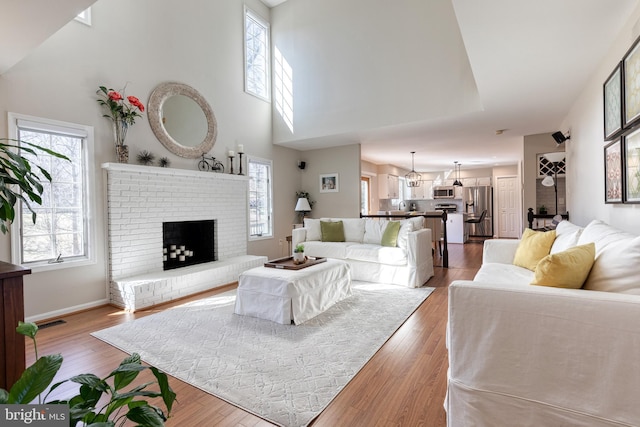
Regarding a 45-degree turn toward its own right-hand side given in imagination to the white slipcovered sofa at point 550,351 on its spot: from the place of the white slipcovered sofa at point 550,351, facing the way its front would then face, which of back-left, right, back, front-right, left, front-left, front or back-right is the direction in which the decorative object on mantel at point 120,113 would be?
front-left

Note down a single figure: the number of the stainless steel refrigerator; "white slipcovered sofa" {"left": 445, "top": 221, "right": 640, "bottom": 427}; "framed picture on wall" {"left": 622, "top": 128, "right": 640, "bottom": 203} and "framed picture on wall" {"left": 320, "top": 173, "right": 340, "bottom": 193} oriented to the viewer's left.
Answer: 2

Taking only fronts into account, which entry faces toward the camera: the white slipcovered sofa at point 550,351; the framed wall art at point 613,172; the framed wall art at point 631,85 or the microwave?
the microwave

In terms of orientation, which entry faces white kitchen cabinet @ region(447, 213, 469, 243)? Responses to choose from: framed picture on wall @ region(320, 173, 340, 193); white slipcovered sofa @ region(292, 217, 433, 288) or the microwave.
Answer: the microwave

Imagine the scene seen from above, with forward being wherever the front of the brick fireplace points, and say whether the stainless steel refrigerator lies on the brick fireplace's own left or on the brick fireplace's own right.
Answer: on the brick fireplace's own left

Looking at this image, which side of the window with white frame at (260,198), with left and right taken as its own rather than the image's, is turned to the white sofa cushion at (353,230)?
front

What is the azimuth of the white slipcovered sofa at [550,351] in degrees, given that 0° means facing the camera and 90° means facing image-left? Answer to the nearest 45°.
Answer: approximately 90°

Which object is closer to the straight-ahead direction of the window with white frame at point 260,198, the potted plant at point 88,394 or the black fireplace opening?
the potted plant

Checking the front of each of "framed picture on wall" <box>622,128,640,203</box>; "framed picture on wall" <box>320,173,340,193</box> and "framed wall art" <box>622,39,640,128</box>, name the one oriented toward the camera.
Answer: "framed picture on wall" <box>320,173,340,193</box>

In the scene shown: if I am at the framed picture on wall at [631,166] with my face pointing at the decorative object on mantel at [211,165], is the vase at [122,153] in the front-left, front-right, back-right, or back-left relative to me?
front-left

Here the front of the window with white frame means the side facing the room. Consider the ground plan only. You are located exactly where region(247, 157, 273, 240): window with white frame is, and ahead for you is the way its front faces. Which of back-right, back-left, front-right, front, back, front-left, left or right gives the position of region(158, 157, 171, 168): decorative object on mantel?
right

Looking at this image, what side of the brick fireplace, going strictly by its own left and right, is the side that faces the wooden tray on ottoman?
front

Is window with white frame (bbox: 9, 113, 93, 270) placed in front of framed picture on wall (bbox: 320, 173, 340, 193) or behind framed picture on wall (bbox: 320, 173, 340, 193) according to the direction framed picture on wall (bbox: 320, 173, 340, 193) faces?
in front

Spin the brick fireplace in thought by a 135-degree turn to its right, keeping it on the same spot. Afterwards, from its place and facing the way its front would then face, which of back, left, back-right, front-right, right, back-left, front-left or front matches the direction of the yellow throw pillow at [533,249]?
back-left

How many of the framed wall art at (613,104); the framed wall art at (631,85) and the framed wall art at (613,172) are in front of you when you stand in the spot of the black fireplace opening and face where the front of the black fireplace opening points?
3

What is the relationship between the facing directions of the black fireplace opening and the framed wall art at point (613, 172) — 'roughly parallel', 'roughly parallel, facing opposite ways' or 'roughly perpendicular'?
roughly parallel, facing opposite ways

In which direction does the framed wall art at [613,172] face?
to the viewer's left

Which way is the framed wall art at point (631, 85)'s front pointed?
to the viewer's left

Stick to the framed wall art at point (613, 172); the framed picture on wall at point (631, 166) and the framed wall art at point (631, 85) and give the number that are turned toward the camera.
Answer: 0

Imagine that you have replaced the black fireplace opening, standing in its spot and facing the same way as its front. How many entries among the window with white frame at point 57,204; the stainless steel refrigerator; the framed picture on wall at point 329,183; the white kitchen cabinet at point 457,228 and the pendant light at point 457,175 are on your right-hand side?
1

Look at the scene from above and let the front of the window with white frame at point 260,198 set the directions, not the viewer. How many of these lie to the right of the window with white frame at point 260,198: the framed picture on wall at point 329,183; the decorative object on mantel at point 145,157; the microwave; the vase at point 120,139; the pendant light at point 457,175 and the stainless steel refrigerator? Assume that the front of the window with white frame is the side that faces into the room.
2

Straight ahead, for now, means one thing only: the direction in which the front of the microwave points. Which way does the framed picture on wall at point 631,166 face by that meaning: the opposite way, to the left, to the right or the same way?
to the right

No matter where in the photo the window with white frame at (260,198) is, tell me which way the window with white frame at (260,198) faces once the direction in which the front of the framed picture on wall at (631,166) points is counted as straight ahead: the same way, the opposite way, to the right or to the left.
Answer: the opposite way
